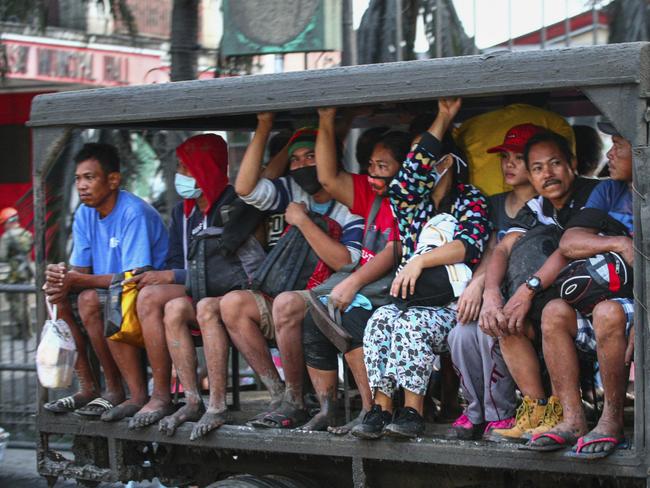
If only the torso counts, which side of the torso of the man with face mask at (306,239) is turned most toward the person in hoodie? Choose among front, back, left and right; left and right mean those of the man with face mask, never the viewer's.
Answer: right

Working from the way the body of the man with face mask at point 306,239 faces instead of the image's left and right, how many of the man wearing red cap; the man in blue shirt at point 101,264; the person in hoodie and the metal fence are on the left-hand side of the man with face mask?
1

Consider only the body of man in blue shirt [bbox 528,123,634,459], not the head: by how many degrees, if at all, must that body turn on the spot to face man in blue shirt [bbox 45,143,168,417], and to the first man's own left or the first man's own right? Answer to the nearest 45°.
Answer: approximately 45° to the first man's own right

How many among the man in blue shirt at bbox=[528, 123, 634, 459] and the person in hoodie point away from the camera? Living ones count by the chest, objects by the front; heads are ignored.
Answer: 0

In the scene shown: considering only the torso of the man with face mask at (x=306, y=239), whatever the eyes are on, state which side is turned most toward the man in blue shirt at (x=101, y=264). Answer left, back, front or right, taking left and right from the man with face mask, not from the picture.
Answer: right

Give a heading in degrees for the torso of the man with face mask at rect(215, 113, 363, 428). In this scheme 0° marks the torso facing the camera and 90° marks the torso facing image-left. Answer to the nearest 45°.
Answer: approximately 45°

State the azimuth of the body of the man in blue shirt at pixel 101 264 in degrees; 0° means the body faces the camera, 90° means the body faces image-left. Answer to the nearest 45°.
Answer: approximately 45°

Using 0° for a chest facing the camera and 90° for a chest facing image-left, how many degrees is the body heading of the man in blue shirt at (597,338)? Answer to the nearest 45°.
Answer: approximately 45°

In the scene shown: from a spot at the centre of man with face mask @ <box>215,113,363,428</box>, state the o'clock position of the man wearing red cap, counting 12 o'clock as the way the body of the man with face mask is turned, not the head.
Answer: The man wearing red cap is roughly at 9 o'clock from the man with face mask.

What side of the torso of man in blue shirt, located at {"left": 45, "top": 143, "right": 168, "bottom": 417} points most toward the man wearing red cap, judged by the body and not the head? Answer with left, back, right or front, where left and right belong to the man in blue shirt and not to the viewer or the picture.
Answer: left

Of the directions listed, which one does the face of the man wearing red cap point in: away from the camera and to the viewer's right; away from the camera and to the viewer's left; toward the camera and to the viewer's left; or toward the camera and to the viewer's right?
toward the camera and to the viewer's left
